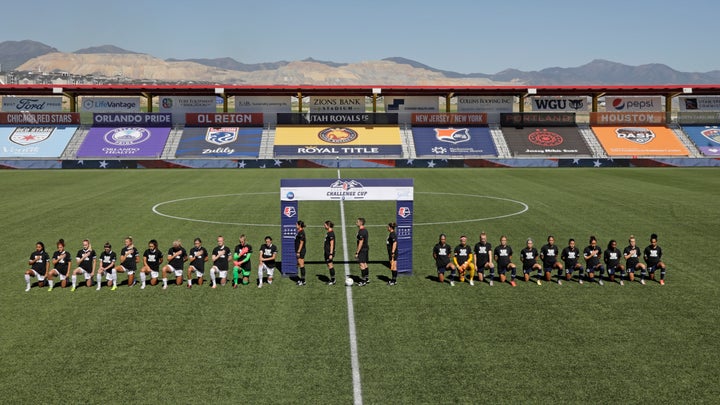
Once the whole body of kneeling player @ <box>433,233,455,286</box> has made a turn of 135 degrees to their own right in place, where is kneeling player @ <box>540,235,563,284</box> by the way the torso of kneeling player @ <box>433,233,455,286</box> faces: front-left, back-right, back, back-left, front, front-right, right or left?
back-right

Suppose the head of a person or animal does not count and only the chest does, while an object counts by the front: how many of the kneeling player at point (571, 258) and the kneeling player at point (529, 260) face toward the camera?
2

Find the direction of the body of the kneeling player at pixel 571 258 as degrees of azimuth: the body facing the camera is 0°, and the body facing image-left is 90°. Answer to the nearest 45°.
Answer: approximately 0°

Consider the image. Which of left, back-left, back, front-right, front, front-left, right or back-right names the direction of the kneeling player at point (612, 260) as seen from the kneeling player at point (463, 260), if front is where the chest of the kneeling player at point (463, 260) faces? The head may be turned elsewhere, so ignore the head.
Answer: left

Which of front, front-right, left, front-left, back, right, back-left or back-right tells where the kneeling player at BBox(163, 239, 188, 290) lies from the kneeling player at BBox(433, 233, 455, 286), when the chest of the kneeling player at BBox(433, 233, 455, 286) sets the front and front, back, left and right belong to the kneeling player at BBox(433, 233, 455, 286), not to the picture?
right

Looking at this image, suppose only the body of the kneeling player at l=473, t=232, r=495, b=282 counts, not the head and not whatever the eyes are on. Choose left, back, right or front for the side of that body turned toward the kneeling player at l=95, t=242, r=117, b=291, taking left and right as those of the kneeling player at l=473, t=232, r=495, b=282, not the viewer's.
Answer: right

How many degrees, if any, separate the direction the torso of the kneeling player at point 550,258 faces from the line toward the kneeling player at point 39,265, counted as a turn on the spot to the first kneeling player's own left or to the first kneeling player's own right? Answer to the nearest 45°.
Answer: approximately 90° to the first kneeling player's own right

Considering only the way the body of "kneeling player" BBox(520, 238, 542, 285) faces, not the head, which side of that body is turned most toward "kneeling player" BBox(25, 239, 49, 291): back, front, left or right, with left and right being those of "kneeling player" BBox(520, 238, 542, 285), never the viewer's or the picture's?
right

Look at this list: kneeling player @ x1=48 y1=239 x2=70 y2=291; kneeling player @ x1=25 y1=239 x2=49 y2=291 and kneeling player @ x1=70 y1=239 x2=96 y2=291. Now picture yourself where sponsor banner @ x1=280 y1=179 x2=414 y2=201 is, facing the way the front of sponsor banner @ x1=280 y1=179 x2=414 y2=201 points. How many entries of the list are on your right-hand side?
3
